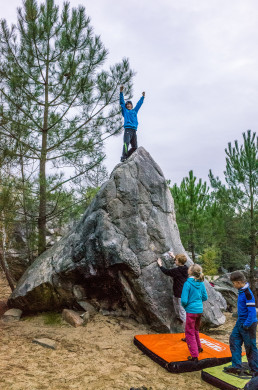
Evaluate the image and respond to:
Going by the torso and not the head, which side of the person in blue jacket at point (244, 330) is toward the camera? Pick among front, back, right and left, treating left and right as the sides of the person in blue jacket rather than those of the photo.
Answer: left

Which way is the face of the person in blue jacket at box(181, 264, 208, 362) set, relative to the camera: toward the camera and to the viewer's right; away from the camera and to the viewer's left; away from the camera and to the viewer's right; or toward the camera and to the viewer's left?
away from the camera and to the viewer's left

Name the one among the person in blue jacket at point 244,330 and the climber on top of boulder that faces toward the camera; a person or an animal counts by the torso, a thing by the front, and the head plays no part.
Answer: the climber on top of boulder

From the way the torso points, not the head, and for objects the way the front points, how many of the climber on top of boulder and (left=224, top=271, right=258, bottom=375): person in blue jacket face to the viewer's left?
1

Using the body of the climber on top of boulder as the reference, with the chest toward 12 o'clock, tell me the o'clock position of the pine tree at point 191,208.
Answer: The pine tree is roughly at 7 o'clock from the climber on top of boulder.

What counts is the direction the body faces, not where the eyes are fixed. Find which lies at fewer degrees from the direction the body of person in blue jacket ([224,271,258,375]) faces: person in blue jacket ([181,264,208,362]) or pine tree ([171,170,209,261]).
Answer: the person in blue jacket

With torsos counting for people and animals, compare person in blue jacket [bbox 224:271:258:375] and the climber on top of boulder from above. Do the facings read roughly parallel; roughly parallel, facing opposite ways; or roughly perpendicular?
roughly perpendicular

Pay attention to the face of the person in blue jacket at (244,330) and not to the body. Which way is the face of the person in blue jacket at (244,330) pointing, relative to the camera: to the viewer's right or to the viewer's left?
to the viewer's left

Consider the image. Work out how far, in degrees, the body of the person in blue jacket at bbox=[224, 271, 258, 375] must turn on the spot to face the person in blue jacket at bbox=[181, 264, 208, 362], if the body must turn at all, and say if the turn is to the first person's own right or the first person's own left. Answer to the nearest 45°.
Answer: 0° — they already face them

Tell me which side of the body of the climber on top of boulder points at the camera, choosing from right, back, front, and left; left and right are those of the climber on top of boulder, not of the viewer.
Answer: front

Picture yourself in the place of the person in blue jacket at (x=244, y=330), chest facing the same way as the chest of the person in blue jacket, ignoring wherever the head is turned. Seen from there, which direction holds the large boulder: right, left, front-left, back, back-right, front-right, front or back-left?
front-right
